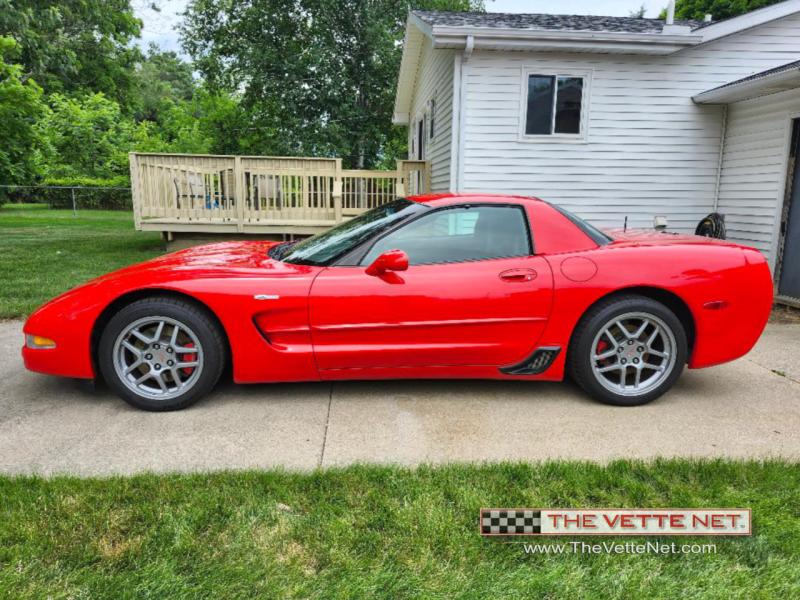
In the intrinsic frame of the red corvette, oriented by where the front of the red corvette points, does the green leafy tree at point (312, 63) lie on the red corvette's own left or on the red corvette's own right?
on the red corvette's own right

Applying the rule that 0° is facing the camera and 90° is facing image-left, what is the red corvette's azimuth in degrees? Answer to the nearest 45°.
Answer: approximately 90°

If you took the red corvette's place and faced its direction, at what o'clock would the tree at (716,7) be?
The tree is roughly at 4 o'clock from the red corvette.

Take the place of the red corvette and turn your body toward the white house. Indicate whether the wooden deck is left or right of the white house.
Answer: left

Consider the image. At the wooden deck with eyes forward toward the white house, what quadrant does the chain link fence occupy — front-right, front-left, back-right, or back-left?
back-left

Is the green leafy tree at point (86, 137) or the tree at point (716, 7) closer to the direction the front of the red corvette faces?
the green leafy tree

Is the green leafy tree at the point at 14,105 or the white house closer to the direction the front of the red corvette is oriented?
the green leafy tree

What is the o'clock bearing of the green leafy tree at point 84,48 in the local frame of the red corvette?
The green leafy tree is roughly at 2 o'clock from the red corvette.

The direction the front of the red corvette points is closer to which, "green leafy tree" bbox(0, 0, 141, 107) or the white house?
the green leafy tree

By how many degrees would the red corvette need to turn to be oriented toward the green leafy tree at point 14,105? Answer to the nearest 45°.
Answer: approximately 45° to its right

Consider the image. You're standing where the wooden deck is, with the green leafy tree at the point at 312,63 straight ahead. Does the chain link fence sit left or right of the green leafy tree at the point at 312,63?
left

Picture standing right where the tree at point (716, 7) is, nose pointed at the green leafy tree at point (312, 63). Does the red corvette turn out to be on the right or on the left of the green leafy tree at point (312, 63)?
left
